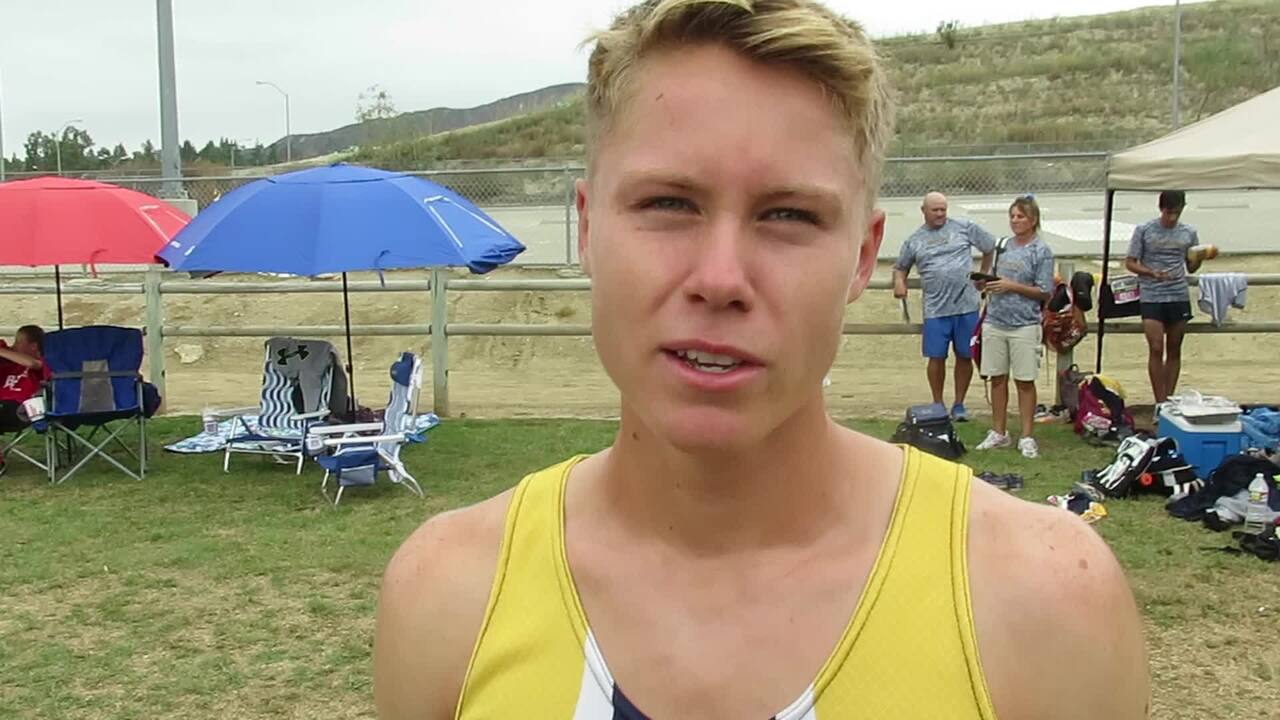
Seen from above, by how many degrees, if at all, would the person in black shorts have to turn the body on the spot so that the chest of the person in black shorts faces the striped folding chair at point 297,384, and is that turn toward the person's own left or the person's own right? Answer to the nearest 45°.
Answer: approximately 45° to the person's own right

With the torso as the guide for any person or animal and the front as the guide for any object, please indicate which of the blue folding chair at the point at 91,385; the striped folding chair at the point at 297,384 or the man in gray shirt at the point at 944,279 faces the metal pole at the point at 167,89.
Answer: the blue folding chair

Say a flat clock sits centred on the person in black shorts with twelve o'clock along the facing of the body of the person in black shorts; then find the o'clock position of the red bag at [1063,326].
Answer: The red bag is roughly at 2 o'clock from the person in black shorts.

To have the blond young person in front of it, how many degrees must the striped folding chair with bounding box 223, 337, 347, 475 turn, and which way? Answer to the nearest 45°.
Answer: approximately 45° to its left

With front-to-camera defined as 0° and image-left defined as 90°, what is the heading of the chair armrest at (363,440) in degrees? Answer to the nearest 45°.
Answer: approximately 90°

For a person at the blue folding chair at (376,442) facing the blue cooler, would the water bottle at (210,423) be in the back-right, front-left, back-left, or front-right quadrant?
back-left

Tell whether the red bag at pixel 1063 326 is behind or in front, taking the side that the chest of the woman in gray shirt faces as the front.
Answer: behind

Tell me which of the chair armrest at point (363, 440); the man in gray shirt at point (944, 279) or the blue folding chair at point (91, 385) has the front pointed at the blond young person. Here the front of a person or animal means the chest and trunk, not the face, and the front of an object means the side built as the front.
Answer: the man in gray shirt

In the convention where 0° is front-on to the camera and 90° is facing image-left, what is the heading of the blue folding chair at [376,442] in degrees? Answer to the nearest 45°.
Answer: approximately 90°

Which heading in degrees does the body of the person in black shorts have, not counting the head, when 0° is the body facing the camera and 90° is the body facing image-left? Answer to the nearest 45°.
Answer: approximately 0°

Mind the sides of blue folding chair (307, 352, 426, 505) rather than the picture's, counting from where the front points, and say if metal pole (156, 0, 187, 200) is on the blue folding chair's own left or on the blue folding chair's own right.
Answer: on the blue folding chair's own right

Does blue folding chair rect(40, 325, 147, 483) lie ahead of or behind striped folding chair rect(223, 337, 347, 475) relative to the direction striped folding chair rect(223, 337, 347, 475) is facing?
ahead
